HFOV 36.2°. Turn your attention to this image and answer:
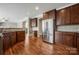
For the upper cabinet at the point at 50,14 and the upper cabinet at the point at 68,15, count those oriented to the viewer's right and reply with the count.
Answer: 0

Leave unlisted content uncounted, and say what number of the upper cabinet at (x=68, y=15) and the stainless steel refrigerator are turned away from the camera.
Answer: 0

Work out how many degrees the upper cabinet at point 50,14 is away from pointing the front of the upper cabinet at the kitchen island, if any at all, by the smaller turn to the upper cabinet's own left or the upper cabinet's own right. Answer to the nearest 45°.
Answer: approximately 45° to the upper cabinet's own right

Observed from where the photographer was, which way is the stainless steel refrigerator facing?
facing the viewer and to the left of the viewer

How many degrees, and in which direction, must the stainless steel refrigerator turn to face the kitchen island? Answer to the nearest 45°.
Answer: approximately 45° to its right

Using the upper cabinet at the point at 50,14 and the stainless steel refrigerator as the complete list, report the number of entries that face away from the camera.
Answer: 0

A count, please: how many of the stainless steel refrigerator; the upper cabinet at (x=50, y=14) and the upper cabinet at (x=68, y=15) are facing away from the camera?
0
